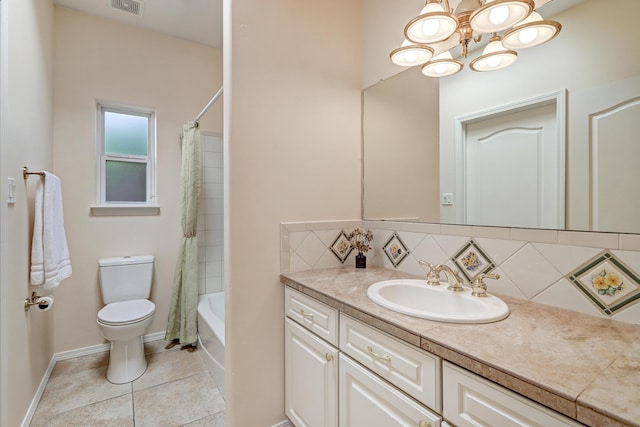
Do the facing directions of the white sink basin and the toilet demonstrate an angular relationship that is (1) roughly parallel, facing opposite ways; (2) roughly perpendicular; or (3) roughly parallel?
roughly perpendicular

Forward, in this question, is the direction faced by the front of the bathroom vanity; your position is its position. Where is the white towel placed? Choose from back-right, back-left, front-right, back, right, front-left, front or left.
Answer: front-right

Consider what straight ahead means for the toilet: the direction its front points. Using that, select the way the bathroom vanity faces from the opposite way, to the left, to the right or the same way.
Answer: to the right

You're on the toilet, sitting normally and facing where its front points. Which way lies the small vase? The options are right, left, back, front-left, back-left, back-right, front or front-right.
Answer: front-left

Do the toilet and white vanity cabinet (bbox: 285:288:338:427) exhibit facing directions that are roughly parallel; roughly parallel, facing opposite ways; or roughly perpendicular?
roughly perpendicular

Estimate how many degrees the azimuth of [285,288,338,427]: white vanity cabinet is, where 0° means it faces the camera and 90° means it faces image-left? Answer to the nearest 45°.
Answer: approximately 45°
